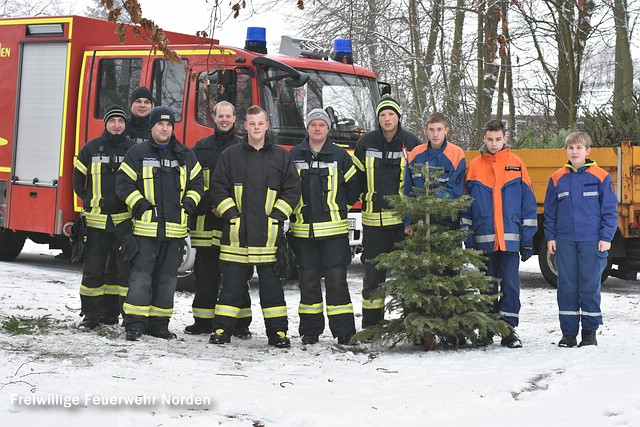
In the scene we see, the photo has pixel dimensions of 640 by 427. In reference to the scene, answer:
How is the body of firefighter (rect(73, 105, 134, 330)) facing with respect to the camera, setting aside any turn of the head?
toward the camera

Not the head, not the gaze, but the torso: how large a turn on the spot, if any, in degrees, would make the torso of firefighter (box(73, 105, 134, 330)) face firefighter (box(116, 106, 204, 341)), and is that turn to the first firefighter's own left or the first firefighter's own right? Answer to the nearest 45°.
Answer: approximately 45° to the first firefighter's own left

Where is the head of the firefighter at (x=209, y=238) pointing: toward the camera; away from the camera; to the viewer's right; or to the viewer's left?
toward the camera

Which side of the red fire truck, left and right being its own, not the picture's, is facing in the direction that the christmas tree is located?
front

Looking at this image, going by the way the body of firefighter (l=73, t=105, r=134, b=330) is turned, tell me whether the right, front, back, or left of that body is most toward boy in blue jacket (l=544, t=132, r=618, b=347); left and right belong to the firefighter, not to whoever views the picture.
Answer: left

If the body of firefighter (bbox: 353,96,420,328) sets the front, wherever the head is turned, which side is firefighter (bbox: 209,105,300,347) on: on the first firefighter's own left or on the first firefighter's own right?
on the first firefighter's own right

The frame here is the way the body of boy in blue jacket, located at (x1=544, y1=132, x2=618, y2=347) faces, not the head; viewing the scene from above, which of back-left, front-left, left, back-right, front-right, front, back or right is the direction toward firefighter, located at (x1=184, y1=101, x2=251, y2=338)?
right

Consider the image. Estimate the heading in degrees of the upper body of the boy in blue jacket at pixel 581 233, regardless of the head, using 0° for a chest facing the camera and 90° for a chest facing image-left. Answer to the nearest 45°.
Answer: approximately 0°

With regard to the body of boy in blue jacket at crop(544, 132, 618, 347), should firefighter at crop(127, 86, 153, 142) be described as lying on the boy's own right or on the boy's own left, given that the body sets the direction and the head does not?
on the boy's own right

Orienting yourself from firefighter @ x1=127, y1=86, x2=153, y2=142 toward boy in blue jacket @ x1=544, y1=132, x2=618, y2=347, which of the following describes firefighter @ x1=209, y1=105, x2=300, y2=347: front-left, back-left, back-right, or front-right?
front-right

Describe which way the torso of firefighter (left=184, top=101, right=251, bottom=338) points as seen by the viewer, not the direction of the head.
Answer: toward the camera

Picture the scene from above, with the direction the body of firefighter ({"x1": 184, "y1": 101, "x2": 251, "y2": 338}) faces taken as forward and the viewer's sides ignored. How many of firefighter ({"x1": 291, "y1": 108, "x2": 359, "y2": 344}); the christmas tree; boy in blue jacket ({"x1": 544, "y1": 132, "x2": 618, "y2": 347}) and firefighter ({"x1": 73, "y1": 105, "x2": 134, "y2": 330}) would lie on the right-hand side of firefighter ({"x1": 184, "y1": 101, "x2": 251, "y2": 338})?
1

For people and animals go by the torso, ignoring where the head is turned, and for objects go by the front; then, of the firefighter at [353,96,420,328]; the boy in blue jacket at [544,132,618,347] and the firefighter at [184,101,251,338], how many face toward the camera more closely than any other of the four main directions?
3

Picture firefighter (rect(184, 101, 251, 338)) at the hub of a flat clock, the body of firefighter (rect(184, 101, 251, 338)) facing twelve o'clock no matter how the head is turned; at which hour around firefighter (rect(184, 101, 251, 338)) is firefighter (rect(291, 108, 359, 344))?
firefighter (rect(291, 108, 359, 344)) is roughly at 10 o'clock from firefighter (rect(184, 101, 251, 338)).

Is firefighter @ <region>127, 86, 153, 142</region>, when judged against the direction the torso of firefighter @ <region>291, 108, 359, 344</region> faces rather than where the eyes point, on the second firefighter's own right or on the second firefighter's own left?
on the second firefighter's own right
